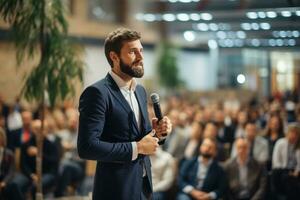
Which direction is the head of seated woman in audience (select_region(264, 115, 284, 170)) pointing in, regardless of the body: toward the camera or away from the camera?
toward the camera

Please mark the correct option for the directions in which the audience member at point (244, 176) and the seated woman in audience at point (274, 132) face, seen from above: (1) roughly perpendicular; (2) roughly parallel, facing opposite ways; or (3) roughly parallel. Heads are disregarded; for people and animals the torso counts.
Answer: roughly parallel

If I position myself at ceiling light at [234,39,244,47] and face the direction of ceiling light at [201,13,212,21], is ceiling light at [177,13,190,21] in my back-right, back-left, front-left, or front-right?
front-right

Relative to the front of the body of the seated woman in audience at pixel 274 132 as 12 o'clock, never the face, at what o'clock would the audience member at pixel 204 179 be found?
The audience member is roughly at 1 o'clock from the seated woman in audience.

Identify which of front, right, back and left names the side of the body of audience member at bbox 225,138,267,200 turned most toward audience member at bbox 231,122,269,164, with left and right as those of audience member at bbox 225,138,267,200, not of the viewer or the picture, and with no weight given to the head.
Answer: back

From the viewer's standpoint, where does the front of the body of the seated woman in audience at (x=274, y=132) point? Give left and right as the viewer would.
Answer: facing the viewer

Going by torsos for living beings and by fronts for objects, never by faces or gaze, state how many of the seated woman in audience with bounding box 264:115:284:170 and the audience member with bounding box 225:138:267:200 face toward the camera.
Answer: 2

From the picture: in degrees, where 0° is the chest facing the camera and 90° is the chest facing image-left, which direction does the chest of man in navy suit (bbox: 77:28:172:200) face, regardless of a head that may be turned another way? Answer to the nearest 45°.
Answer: approximately 315°

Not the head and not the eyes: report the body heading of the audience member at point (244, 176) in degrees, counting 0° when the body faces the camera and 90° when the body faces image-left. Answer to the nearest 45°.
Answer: approximately 0°
